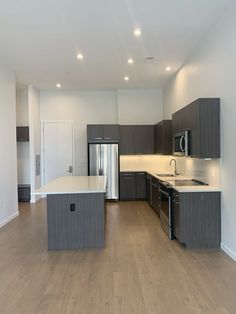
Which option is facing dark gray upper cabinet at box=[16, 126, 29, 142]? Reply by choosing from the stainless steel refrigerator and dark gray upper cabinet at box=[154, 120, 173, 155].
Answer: dark gray upper cabinet at box=[154, 120, 173, 155]

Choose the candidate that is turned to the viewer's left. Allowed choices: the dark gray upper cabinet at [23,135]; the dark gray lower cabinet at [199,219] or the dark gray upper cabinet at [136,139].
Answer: the dark gray lower cabinet

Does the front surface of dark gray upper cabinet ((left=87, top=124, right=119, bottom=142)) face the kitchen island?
yes

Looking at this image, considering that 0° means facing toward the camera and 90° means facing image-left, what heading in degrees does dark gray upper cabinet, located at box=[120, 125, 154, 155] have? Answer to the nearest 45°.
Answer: approximately 0°

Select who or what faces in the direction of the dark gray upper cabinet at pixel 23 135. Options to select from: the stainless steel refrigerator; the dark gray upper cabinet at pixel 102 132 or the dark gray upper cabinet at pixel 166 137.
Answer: the dark gray upper cabinet at pixel 166 137
